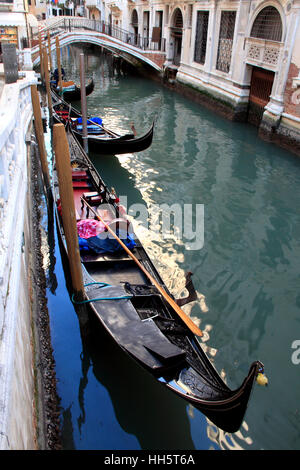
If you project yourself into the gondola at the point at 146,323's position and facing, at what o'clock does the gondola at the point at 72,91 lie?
the gondola at the point at 72,91 is roughly at 1 o'clock from the gondola at the point at 146,323.

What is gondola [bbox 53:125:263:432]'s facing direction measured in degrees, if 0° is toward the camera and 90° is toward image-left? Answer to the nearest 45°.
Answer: approximately 135°

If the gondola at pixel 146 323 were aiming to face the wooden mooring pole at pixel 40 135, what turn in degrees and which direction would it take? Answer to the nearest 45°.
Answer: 0° — it already faces it
